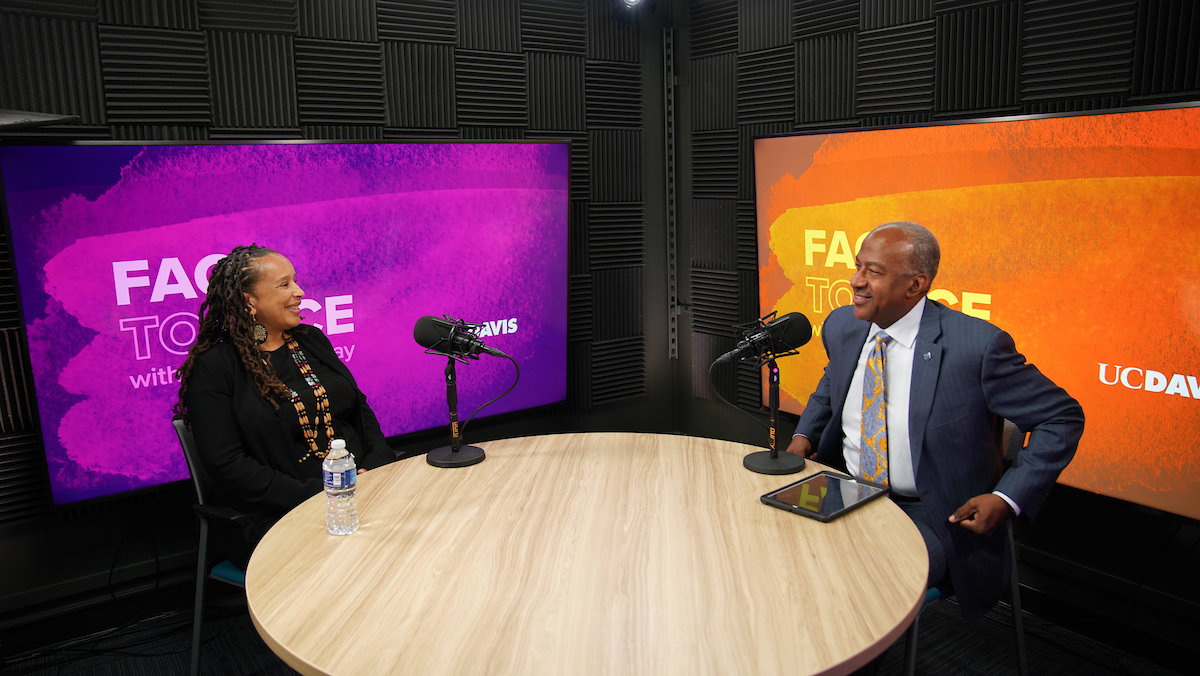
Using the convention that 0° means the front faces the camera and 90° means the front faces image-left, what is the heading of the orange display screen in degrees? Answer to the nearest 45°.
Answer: approximately 45°

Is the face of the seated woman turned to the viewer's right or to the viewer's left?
to the viewer's right

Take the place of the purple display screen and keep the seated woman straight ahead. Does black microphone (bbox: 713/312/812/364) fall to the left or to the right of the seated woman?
left

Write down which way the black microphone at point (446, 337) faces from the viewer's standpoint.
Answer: facing to the left of the viewer

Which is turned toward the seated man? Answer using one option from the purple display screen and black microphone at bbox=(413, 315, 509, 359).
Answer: the purple display screen

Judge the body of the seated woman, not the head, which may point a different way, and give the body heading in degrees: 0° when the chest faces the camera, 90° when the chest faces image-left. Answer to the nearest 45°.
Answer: approximately 315°

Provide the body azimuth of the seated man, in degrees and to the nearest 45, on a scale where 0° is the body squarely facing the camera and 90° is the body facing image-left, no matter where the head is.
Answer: approximately 45°

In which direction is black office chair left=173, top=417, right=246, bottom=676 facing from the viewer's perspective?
to the viewer's right
